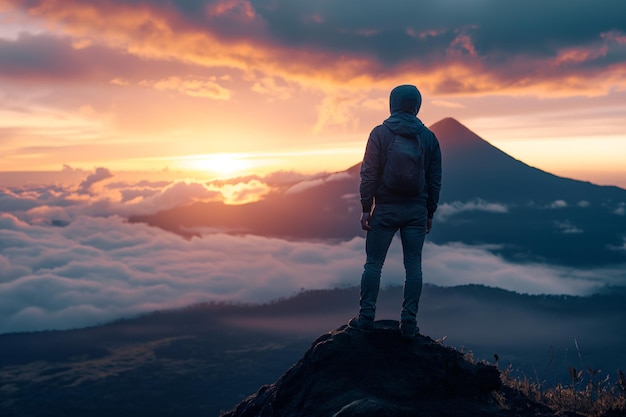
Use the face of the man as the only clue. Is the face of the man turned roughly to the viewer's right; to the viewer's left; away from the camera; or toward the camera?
away from the camera

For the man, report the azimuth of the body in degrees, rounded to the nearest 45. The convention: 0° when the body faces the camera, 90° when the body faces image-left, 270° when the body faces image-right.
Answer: approximately 180°
